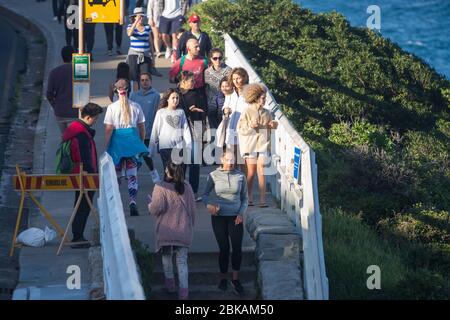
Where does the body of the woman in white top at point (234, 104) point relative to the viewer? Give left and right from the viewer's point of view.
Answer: facing the viewer

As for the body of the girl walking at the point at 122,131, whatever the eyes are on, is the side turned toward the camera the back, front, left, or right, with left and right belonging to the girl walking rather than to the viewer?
back

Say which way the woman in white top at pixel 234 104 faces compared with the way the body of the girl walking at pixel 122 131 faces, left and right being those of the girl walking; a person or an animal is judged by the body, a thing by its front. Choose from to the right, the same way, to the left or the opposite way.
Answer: the opposite way

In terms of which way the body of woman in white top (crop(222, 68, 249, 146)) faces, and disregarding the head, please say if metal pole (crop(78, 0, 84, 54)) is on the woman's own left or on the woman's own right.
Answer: on the woman's own right

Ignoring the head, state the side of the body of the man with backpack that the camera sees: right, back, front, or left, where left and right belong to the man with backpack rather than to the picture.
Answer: right

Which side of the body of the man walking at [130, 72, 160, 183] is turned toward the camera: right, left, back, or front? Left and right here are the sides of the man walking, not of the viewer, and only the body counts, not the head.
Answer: front

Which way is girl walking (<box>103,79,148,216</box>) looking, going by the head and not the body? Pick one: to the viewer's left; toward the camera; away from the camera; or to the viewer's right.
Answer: away from the camera

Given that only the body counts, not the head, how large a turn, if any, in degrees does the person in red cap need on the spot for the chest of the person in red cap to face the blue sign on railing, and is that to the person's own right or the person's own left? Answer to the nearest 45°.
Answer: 0° — they already face it

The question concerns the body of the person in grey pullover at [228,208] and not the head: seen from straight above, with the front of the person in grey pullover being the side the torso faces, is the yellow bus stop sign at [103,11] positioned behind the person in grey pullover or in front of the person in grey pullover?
behind

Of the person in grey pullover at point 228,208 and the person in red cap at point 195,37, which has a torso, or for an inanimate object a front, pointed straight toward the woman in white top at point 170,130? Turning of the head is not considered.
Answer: the person in red cap

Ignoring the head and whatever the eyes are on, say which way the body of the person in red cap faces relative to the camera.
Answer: toward the camera
